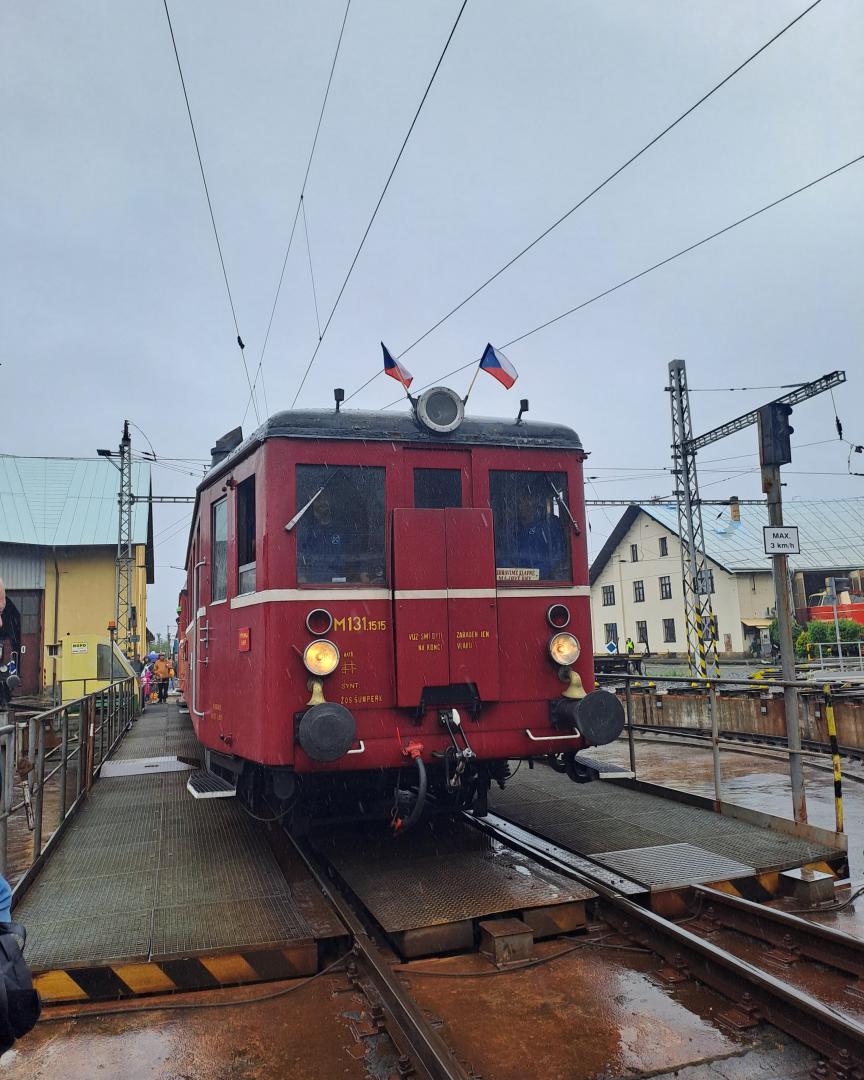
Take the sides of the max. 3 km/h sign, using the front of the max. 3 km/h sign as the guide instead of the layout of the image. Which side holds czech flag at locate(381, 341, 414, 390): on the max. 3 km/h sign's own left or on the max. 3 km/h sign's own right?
on the max. 3 km/h sign's own right

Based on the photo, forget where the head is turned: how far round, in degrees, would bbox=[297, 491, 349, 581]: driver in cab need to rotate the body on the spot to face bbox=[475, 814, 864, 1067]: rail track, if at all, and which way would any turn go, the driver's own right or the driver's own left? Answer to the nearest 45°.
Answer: approximately 45° to the driver's own left

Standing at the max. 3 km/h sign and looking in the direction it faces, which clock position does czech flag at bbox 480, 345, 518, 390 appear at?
The czech flag is roughly at 2 o'clock from the max. 3 km/h sign.

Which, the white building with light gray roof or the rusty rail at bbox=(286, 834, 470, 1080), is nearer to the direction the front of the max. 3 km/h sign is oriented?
the rusty rail

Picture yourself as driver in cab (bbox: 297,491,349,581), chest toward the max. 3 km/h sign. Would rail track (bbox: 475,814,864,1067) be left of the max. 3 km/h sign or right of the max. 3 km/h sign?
right

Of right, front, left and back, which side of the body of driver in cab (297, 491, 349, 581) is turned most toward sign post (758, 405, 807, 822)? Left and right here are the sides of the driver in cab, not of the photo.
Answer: left

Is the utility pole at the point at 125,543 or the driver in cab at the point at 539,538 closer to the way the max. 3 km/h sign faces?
the driver in cab

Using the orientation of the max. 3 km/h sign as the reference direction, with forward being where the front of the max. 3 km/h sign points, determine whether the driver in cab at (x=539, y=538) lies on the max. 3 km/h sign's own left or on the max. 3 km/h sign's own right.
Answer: on the max. 3 km/h sign's own right

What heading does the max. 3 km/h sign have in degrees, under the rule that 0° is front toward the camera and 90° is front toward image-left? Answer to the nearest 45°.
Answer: approximately 0°

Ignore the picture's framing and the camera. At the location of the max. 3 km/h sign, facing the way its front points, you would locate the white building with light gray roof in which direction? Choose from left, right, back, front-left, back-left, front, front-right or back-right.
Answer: back

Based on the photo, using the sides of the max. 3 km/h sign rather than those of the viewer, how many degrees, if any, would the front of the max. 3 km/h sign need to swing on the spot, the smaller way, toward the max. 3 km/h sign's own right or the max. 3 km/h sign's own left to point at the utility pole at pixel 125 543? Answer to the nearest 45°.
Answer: approximately 135° to the max. 3 km/h sign's own right

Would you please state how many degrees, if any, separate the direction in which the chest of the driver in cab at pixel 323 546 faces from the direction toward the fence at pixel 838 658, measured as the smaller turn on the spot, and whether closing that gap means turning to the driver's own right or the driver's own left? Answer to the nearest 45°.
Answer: approximately 135° to the driver's own left
